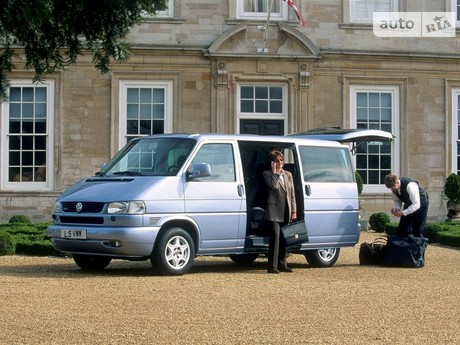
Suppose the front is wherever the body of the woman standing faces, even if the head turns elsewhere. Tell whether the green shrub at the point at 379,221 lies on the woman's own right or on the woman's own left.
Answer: on the woman's own left

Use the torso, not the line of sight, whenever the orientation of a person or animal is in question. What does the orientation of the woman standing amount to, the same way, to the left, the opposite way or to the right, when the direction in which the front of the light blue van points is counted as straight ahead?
to the left

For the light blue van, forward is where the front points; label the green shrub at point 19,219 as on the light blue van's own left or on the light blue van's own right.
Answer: on the light blue van's own right

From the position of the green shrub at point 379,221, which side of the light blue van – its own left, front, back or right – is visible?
back

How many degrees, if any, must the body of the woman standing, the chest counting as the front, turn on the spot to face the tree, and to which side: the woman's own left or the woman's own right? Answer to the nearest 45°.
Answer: approximately 45° to the woman's own right

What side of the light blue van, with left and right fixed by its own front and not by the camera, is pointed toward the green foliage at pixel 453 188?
back

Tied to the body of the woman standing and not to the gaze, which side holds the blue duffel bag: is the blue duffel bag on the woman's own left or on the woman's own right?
on the woman's own left

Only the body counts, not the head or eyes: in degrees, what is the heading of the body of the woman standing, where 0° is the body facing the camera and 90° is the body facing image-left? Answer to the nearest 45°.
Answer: approximately 315°

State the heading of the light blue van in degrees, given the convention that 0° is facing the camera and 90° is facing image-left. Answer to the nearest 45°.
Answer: approximately 45°
